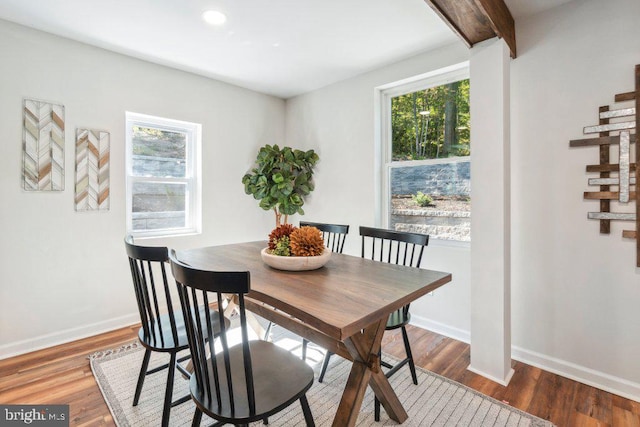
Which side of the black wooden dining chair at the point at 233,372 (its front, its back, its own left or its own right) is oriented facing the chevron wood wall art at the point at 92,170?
left

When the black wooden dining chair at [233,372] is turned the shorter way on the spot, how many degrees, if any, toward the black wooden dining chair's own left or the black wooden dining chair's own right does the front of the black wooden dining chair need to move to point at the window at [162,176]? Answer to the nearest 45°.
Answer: approximately 45° to the black wooden dining chair's own left

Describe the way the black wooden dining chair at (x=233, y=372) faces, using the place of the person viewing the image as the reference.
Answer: facing away from the viewer and to the right of the viewer

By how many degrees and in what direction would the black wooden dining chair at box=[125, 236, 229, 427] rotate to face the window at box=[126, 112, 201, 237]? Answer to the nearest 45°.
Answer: approximately 45° to its left

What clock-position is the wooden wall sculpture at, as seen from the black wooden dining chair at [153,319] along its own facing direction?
The wooden wall sculpture is roughly at 2 o'clock from the black wooden dining chair.

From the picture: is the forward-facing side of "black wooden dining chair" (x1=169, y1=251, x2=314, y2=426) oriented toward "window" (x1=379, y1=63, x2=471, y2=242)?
yes

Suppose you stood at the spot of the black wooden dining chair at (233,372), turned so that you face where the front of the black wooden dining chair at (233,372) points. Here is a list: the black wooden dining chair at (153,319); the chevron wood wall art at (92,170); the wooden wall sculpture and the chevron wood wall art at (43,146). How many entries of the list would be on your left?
3

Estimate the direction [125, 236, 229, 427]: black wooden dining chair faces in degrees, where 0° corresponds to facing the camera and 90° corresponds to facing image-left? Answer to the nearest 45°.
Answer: approximately 225°
